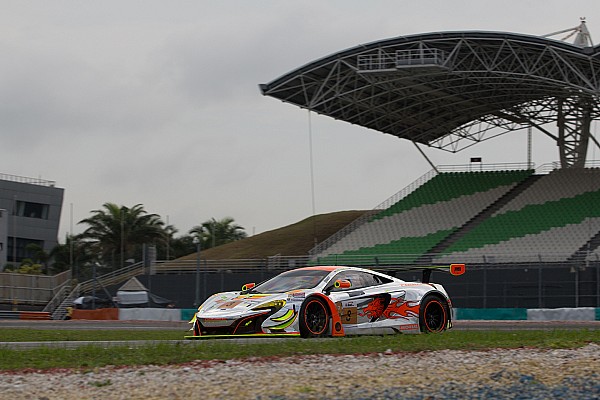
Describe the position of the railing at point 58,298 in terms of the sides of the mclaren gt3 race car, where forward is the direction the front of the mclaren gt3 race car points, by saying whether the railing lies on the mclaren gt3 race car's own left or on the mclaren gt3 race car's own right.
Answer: on the mclaren gt3 race car's own right

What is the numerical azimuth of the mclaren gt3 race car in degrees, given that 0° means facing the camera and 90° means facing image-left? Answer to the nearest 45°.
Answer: approximately 45°

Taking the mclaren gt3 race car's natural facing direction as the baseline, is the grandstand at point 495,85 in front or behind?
behind

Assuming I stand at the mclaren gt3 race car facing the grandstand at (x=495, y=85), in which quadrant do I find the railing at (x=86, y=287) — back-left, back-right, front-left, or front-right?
front-left

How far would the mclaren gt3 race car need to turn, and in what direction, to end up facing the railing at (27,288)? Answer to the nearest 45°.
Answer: approximately 90° to its right

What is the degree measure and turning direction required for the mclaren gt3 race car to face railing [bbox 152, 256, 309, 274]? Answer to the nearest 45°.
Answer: approximately 135° to its right

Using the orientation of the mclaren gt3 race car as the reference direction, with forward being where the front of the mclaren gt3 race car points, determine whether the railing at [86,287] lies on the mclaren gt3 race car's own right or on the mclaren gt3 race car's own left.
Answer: on the mclaren gt3 race car's own right

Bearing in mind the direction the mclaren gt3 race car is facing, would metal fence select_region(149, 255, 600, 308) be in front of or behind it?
behind
